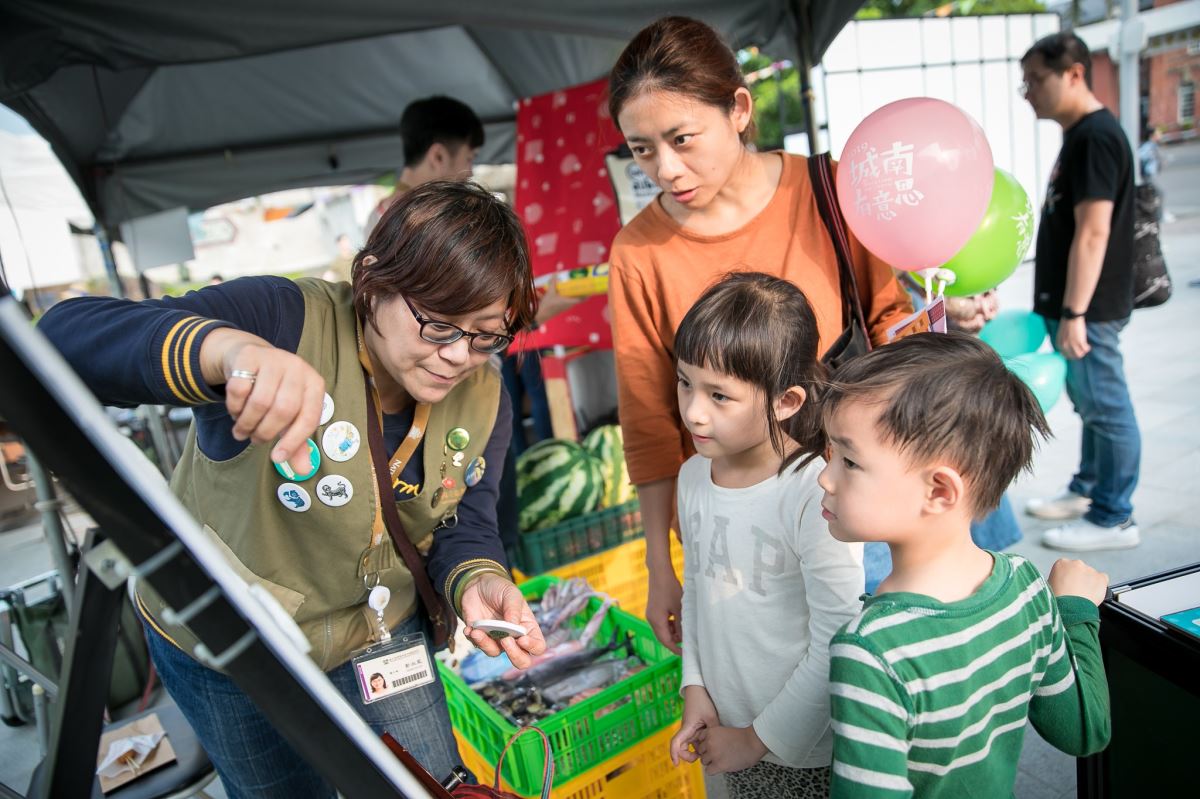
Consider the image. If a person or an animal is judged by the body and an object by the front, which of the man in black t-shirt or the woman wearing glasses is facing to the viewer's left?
the man in black t-shirt

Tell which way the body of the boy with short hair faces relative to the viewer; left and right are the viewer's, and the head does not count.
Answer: facing away from the viewer and to the left of the viewer

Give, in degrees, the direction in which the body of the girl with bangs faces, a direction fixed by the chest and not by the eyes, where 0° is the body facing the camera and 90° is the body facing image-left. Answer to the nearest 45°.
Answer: approximately 45°

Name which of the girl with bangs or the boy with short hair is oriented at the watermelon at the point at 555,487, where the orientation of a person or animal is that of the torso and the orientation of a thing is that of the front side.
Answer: the boy with short hair

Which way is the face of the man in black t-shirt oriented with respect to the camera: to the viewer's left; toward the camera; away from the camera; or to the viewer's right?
to the viewer's left

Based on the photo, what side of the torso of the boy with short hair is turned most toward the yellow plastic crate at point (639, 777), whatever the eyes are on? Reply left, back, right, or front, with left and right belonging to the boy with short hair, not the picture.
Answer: front

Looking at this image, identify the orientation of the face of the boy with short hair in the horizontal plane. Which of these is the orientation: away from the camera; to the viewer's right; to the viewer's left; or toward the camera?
to the viewer's left

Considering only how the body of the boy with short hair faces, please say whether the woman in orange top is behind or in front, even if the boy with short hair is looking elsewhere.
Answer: in front

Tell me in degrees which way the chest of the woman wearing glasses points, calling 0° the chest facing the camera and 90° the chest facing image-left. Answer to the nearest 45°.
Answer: approximately 315°

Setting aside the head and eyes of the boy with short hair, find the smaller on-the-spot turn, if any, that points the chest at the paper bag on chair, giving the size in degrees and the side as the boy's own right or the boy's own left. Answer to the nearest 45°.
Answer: approximately 45° to the boy's own left

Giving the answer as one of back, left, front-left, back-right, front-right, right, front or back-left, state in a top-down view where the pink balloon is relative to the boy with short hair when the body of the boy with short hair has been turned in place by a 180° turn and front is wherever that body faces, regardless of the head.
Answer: back-left

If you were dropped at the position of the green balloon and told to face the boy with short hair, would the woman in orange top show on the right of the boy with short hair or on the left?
right
